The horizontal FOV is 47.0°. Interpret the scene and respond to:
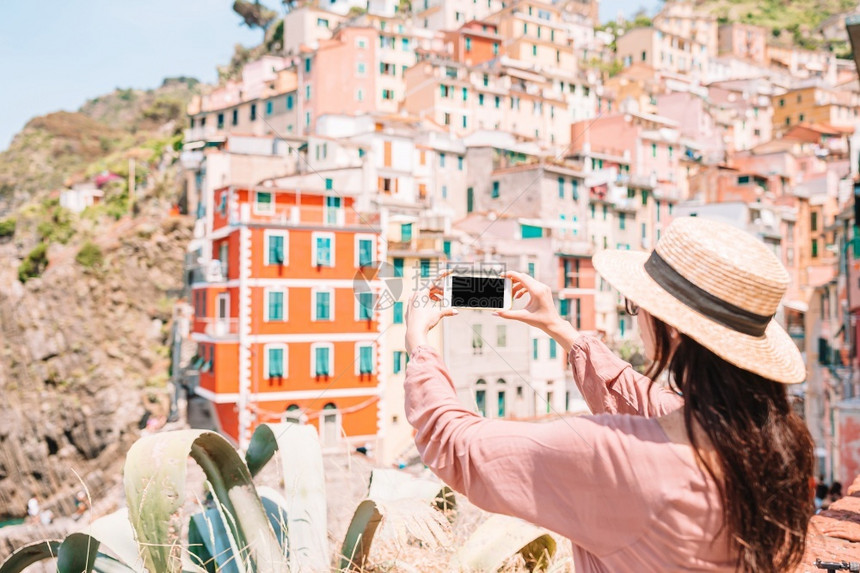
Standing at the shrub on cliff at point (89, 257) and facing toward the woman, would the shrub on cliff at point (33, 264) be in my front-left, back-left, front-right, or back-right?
back-right

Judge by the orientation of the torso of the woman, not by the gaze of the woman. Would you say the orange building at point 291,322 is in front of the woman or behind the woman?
in front

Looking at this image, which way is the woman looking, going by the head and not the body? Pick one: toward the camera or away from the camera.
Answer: away from the camera

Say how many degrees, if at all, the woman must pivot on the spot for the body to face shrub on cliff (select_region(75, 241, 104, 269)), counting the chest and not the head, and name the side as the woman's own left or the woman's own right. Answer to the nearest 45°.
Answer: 0° — they already face it

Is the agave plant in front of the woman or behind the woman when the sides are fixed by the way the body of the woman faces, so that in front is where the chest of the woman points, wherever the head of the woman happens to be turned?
in front

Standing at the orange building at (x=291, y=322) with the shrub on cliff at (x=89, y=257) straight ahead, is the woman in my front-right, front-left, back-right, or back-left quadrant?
back-left

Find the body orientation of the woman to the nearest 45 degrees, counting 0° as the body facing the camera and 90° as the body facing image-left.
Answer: approximately 135°
